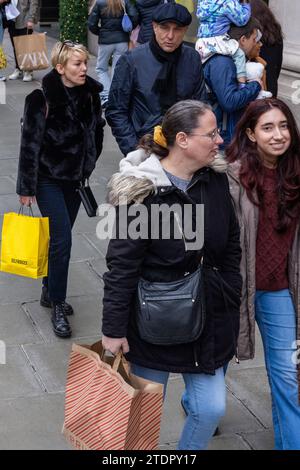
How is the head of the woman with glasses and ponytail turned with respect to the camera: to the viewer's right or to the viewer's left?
to the viewer's right

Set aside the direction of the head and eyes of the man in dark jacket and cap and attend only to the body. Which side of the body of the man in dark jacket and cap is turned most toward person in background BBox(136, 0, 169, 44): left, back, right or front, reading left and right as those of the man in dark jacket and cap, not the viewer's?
back

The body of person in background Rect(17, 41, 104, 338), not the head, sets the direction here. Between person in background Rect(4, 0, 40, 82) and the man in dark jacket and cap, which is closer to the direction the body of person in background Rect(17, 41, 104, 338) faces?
the man in dark jacket and cap

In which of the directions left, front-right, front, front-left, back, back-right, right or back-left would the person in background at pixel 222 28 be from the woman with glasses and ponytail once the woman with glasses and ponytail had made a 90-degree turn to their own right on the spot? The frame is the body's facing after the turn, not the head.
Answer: back-right

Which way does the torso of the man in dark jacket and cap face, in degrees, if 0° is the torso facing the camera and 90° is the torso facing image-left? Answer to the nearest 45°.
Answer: approximately 0°

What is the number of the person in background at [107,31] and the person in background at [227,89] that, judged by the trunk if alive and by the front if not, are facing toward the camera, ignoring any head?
0

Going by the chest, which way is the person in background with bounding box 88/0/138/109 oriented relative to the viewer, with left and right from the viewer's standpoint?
facing away from the viewer
